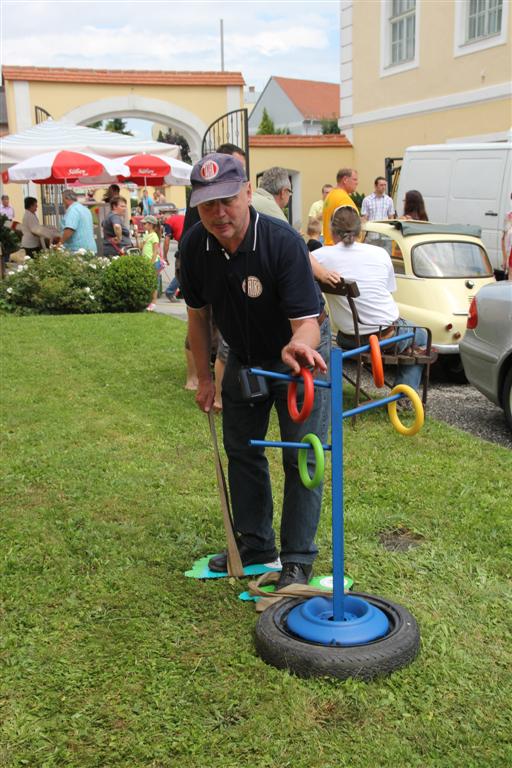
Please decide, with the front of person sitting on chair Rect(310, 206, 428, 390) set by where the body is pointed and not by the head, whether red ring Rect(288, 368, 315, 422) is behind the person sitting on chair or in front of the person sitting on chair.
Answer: behind

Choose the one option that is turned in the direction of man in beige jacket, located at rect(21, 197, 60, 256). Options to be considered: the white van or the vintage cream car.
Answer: the vintage cream car

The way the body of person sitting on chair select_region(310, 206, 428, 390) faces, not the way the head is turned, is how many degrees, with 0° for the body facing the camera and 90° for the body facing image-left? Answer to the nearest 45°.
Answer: approximately 225°

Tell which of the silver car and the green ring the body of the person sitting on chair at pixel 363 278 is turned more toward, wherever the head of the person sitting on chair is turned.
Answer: the silver car

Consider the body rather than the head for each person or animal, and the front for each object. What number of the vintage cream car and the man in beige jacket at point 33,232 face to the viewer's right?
1

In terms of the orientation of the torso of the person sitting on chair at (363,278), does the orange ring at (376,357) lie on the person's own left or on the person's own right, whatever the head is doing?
on the person's own right

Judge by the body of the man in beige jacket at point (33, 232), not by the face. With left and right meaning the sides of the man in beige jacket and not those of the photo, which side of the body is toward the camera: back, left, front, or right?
right
